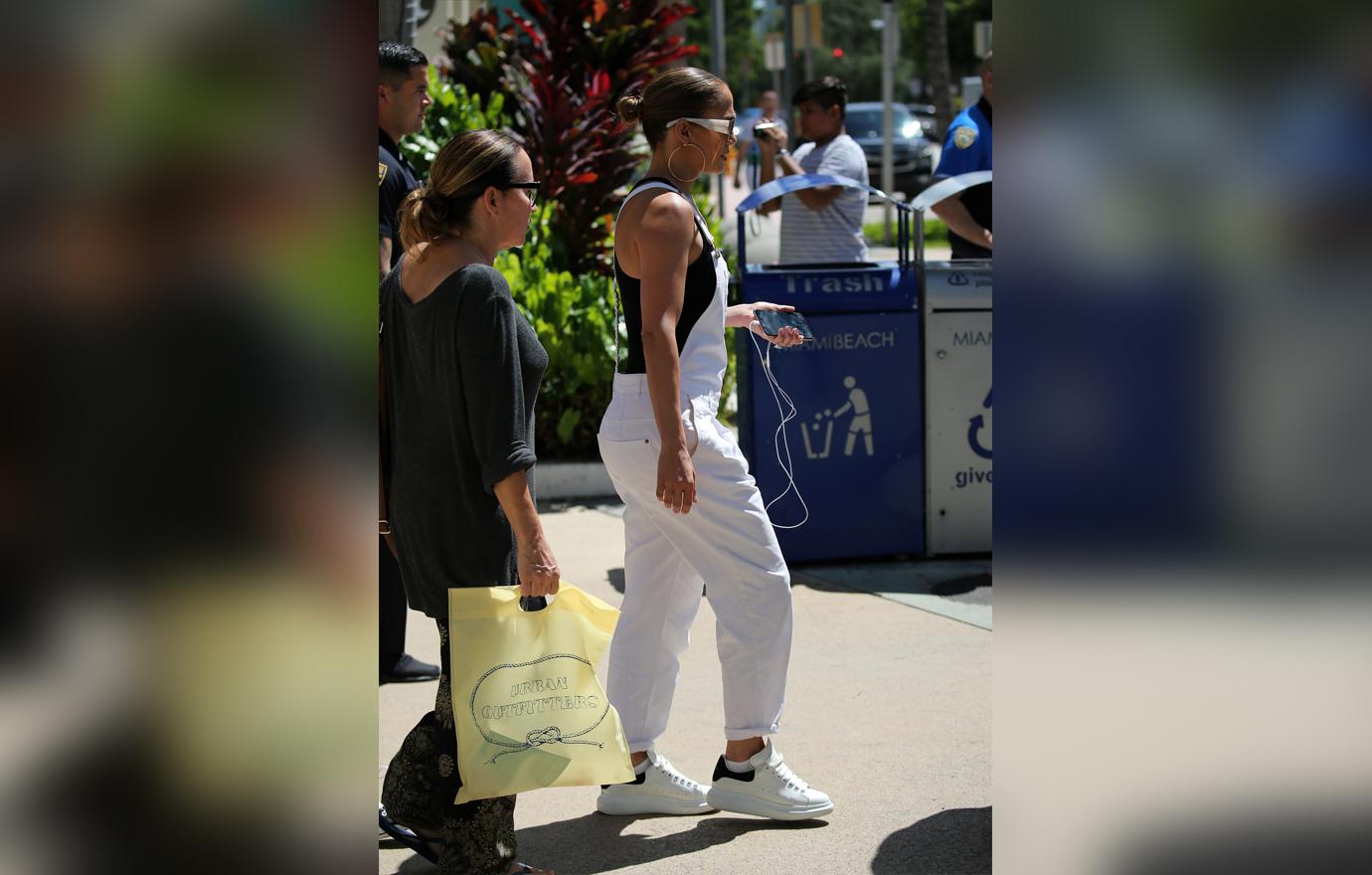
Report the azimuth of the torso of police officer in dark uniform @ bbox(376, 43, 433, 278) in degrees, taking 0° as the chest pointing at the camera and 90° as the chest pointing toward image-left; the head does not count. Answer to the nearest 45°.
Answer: approximately 270°

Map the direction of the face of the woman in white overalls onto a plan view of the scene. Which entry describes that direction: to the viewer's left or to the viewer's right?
to the viewer's right

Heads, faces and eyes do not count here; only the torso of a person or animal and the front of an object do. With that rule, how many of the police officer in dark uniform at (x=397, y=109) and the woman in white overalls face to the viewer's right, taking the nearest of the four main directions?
2

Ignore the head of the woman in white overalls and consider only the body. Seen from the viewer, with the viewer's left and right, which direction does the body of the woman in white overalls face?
facing to the right of the viewer

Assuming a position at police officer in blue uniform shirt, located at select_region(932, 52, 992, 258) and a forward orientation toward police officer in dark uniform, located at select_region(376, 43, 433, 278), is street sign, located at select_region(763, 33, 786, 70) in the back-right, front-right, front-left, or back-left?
back-right

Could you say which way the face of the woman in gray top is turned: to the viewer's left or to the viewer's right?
to the viewer's right

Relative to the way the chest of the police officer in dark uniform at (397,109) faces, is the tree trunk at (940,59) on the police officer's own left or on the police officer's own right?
on the police officer's own left
